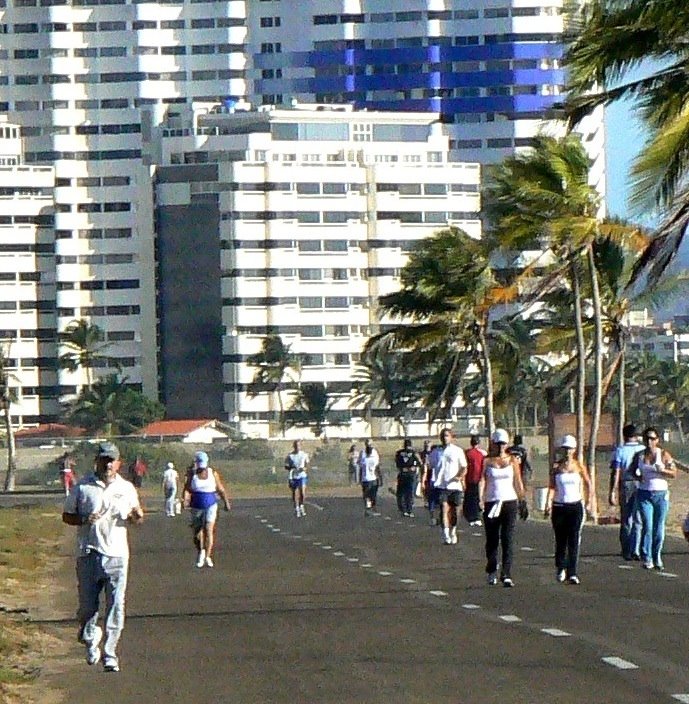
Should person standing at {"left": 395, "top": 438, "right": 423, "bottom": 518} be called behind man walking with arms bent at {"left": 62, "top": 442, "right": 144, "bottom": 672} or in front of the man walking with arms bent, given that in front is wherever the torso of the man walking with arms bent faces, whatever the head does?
behind

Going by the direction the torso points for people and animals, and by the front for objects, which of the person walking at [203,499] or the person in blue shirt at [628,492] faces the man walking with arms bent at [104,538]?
the person walking

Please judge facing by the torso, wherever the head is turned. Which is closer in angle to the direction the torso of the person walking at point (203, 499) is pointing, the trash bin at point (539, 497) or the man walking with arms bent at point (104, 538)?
the man walking with arms bent

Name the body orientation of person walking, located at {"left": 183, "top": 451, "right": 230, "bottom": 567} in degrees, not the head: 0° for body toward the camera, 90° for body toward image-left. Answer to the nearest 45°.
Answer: approximately 0°
